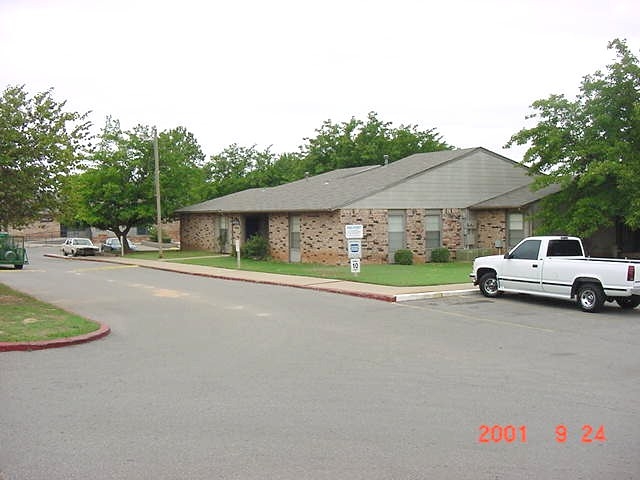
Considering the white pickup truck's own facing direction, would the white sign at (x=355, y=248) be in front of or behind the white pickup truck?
in front

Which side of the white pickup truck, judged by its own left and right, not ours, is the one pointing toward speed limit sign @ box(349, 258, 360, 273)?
front

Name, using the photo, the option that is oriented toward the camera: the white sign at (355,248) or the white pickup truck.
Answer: the white sign

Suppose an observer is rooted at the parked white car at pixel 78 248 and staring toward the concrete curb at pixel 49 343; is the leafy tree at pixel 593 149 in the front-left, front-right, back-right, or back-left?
front-left

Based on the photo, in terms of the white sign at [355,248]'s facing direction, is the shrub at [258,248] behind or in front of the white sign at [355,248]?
behind

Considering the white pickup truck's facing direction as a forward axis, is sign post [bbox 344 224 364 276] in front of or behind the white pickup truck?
in front

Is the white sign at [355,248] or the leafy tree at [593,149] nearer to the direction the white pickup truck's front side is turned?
the white sign

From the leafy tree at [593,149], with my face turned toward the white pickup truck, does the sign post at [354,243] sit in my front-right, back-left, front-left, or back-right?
front-right

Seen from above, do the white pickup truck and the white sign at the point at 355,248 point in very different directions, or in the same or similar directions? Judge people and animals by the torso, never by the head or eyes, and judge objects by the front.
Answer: very different directions

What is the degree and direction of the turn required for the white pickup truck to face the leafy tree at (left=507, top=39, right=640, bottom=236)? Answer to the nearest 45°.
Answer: approximately 45° to its right

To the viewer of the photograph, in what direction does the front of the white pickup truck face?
facing away from the viewer and to the left of the viewer

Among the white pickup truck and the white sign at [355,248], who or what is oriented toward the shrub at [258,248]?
the white pickup truck

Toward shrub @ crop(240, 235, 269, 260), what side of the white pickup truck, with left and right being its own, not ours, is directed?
front

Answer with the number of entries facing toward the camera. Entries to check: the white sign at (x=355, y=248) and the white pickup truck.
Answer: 1

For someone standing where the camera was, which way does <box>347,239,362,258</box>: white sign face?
facing the viewer
